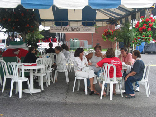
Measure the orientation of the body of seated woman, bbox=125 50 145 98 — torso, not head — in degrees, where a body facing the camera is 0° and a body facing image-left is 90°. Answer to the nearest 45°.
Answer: approximately 90°

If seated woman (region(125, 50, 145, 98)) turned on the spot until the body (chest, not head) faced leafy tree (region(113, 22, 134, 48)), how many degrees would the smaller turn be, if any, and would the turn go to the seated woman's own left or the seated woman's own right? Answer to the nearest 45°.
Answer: approximately 90° to the seated woman's own right

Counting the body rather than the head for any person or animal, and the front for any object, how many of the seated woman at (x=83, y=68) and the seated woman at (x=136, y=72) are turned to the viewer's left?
1

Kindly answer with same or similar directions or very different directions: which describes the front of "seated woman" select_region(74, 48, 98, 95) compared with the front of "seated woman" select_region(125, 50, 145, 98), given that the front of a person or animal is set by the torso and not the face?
very different directions

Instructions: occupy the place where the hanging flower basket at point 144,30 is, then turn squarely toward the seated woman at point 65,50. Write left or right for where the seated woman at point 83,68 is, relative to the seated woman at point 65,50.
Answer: left
